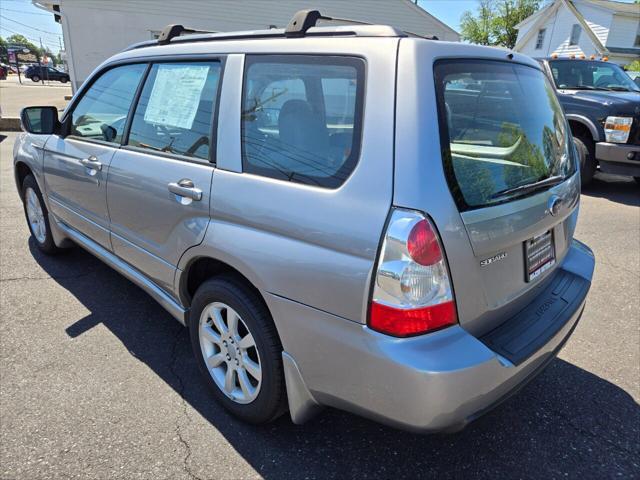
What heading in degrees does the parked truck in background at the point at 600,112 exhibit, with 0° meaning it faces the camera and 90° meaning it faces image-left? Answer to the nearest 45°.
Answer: approximately 315°

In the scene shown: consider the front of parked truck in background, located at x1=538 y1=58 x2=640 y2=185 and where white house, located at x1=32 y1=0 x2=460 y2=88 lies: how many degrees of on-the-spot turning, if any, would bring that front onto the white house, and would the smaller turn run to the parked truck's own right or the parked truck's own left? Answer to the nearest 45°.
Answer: approximately 135° to the parked truck's own right

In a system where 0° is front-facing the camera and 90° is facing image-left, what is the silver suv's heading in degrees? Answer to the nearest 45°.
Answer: approximately 135°
